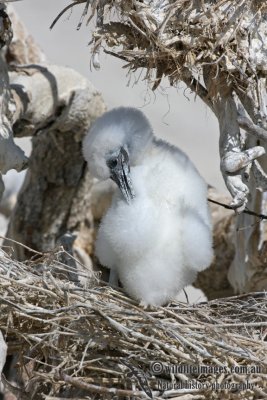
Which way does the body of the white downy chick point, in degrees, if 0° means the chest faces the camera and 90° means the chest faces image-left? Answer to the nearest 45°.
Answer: approximately 0°
